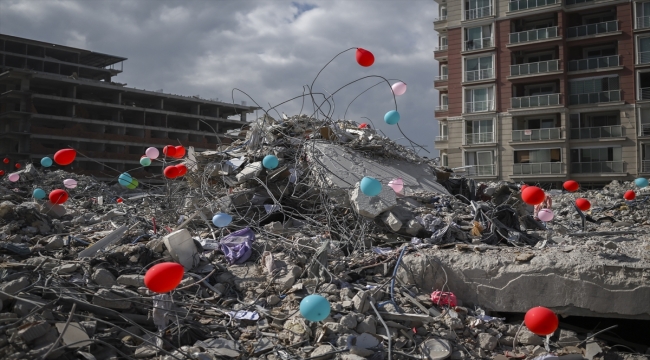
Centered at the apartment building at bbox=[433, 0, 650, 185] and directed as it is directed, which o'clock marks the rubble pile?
The rubble pile is roughly at 12 o'clock from the apartment building.

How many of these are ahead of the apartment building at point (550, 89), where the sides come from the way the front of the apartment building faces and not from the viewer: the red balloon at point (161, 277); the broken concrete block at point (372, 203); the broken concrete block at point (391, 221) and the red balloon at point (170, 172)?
4

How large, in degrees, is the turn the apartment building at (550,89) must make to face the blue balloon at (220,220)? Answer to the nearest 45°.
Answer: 0° — it already faces it

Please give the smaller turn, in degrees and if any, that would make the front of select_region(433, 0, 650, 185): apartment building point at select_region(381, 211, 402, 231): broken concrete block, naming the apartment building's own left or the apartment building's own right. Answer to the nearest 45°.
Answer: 0° — it already faces it

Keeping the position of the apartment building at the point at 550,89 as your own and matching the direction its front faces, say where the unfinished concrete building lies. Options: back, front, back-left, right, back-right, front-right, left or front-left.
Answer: right

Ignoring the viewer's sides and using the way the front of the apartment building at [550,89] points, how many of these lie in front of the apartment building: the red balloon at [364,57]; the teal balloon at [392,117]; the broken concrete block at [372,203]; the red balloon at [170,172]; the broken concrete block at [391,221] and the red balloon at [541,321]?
6

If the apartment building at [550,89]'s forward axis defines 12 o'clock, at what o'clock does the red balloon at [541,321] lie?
The red balloon is roughly at 12 o'clock from the apartment building.

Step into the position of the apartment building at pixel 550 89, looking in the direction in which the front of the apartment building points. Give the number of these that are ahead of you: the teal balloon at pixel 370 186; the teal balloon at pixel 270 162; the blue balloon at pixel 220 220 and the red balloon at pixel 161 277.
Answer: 4

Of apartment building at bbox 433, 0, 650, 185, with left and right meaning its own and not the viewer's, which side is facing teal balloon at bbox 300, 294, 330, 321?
front

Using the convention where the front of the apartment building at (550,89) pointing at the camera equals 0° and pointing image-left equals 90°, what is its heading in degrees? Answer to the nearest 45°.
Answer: approximately 0°

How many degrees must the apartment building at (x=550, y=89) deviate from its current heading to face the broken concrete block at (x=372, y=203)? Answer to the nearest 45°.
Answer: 0° — it already faces it
